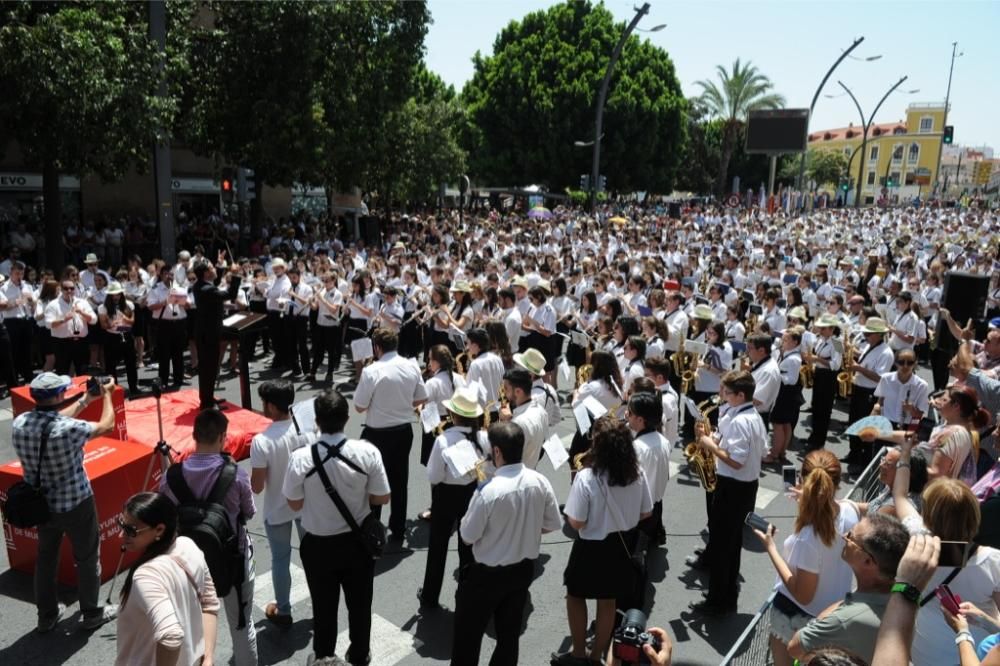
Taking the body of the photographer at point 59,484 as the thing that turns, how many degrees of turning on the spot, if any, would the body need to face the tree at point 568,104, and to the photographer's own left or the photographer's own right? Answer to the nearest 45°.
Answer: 0° — they already face it

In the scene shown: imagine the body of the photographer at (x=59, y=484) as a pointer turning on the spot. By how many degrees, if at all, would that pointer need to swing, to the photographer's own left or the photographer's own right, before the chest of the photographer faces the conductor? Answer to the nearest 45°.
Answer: approximately 45° to the photographer's own left

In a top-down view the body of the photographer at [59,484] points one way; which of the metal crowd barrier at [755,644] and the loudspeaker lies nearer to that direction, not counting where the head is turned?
the loudspeaker

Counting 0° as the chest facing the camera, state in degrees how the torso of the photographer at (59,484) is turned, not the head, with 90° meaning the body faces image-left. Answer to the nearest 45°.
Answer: approximately 225°

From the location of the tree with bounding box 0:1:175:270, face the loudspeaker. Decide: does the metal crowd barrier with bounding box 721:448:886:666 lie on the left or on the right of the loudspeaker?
right

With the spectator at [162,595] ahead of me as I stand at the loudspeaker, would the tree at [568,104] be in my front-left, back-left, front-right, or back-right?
back-right

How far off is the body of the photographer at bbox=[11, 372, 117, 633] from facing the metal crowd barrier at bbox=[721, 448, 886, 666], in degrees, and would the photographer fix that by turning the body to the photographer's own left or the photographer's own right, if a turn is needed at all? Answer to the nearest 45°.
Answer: approximately 90° to the photographer's own right

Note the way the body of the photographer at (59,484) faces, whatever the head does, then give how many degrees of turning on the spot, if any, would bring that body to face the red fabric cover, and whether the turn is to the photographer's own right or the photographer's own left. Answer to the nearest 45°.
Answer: approximately 45° to the photographer's own left

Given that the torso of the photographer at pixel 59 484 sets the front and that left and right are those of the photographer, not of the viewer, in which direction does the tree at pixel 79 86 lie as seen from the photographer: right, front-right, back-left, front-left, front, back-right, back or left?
front-left

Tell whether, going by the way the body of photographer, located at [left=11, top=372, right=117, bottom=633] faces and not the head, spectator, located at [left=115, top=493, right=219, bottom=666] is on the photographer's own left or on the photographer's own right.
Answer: on the photographer's own right
